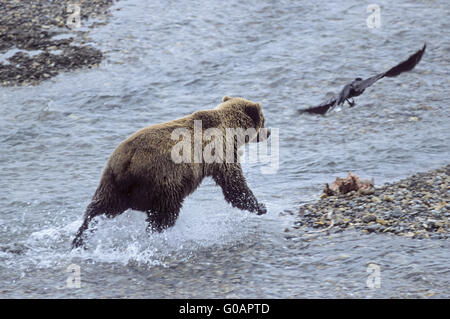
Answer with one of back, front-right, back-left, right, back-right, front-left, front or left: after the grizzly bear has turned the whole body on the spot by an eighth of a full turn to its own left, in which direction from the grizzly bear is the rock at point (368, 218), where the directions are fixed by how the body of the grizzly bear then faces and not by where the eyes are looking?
right

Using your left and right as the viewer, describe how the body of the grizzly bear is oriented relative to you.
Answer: facing away from the viewer and to the right of the viewer
